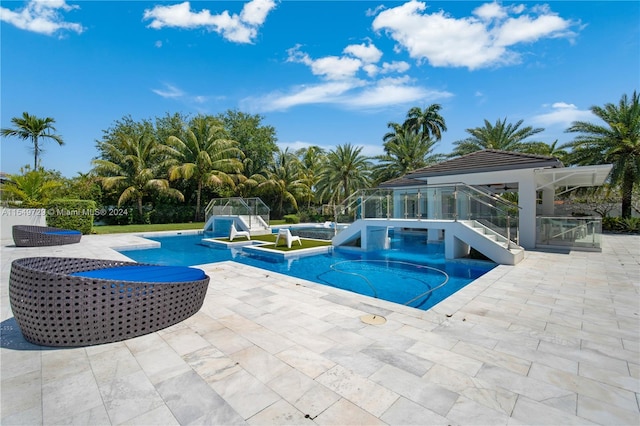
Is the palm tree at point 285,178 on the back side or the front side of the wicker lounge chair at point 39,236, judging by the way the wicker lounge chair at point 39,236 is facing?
on the front side

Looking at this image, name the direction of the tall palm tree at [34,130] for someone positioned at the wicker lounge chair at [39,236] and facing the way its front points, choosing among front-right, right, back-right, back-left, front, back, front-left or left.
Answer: left

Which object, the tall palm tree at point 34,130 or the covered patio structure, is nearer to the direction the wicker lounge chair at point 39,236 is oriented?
the covered patio structure

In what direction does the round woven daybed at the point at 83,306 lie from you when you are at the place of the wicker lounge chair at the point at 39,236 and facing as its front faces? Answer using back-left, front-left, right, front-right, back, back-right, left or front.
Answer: right

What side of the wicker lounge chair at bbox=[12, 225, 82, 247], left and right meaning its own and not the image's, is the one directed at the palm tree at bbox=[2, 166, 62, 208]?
left

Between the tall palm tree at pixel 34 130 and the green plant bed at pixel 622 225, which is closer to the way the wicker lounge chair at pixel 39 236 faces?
the green plant bed

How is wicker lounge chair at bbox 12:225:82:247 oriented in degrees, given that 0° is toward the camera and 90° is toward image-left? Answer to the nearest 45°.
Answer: approximately 270°

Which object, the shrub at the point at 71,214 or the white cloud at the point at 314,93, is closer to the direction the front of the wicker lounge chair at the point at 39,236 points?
the white cloud

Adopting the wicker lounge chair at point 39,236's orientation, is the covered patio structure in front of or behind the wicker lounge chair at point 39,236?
in front
